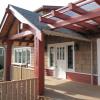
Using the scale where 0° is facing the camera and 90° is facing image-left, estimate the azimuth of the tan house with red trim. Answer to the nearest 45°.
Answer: approximately 45°
